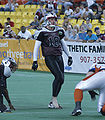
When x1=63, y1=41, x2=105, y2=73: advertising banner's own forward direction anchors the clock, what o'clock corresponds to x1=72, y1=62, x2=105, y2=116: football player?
The football player is roughly at 12 o'clock from the advertising banner.

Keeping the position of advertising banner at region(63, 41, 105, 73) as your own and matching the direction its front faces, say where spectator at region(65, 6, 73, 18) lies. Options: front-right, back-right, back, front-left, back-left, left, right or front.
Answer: back

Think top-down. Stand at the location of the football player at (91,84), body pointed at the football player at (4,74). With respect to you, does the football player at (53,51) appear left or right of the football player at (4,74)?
right

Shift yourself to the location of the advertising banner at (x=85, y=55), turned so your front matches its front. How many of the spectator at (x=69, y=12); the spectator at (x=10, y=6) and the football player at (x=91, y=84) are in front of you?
1

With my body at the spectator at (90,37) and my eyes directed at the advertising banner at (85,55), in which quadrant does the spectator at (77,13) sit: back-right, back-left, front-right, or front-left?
back-right

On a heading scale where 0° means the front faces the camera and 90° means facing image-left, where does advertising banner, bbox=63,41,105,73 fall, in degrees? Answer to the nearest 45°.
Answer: approximately 0°

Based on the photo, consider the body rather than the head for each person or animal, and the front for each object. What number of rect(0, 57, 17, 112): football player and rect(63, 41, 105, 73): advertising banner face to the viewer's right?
1

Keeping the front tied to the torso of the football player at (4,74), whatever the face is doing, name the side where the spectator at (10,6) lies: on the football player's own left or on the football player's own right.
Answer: on the football player's own left

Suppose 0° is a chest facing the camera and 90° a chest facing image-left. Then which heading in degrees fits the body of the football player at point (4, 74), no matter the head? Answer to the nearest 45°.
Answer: approximately 270°

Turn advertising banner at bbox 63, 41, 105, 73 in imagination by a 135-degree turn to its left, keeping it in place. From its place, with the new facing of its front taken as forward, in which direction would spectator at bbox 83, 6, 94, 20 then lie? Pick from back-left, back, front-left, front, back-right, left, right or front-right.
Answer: front-left

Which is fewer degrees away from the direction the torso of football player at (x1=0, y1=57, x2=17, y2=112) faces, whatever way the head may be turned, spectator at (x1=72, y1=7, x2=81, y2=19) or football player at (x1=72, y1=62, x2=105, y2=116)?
the football player

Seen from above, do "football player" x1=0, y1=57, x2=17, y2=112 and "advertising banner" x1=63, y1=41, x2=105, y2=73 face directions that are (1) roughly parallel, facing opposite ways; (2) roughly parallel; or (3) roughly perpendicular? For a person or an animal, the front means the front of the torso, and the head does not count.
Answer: roughly perpendicular

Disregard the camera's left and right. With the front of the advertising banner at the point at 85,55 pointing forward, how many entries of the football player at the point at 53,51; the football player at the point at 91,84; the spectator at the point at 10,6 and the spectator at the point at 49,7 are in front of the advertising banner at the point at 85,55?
2
